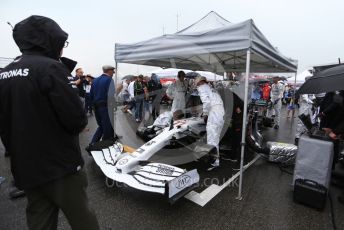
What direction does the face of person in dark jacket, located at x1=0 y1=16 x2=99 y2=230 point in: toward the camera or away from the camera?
away from the camera

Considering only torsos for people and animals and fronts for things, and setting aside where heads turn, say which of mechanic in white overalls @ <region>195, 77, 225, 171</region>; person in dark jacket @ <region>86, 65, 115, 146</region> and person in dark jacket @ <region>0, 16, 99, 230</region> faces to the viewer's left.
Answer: the mechanic in white overalls

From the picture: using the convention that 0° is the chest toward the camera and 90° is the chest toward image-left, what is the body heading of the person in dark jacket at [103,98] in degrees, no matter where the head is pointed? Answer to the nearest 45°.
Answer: approximately 270°

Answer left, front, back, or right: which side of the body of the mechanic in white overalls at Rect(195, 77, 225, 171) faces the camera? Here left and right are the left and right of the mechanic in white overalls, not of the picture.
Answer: left

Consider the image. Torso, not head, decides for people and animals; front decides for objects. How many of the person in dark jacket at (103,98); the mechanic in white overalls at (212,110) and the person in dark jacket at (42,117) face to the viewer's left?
1

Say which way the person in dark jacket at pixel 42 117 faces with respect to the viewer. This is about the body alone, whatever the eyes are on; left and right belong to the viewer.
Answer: facing away from the viewer and to the right of the viewer

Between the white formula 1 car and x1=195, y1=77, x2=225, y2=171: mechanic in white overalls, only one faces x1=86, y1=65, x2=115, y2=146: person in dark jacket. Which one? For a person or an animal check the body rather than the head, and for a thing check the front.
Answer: the mechanic in white overalls

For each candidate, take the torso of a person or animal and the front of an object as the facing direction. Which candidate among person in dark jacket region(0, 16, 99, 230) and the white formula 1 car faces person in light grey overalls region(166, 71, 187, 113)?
the person in dark jacket

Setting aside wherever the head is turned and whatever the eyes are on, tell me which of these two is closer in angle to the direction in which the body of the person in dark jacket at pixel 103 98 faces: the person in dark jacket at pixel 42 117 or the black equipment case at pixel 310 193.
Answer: the black equipment case

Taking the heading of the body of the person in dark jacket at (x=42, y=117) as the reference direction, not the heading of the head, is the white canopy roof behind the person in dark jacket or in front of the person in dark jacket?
in front

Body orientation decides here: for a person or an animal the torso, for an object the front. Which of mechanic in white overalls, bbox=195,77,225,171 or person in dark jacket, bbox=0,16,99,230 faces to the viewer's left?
the mechanic in white overalls

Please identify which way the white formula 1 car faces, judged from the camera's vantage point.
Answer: facing the viewer and to the left of the viewer

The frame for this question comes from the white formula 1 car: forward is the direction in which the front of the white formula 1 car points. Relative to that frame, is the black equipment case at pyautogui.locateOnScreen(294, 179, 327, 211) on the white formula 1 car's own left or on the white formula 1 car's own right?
on the white formula 1 car's own left

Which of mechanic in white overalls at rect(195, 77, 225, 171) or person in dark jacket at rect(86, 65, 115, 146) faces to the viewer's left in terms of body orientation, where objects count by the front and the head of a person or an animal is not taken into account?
the mechanic in white overalls
